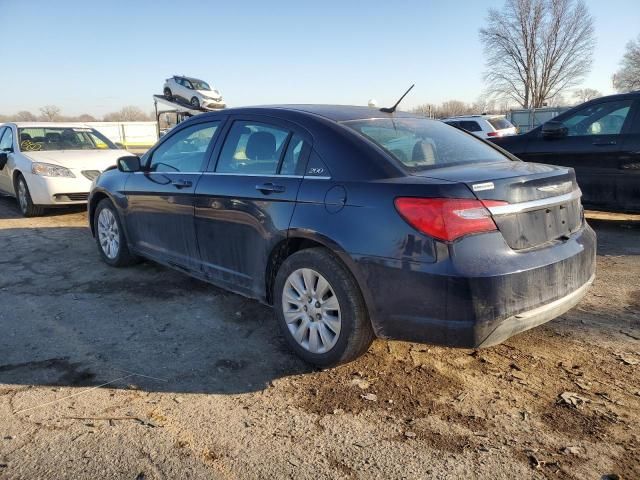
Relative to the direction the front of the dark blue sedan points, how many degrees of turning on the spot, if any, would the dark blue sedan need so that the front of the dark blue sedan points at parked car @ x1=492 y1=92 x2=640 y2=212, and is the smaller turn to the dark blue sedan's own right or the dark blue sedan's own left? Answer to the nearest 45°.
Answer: approximately 90° to the dark blue sedan's own right

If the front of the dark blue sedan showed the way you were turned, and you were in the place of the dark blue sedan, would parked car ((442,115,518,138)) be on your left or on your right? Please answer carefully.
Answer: on your right

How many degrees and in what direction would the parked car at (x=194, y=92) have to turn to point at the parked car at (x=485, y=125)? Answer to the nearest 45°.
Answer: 0° — it already faces it

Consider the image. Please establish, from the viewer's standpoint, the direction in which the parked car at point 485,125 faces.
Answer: facing away from the viewer and to the left of the viewer

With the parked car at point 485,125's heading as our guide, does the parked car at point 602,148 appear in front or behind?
behind

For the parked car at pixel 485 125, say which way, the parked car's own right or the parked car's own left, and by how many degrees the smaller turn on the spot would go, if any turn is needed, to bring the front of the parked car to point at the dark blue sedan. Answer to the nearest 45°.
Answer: approximately 135° to the parked car's own left

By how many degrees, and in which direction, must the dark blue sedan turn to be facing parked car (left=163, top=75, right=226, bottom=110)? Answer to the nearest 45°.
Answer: approximately 45° to its right

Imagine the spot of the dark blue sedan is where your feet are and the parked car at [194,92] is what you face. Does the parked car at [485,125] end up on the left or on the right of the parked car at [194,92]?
right

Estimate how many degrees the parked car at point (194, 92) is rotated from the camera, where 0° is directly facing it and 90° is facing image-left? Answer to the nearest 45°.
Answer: approximately 315°

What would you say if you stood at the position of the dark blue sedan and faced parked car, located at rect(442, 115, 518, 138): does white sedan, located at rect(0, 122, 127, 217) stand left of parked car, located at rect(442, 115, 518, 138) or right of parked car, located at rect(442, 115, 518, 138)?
left

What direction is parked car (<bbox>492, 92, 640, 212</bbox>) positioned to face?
to the viewer's left

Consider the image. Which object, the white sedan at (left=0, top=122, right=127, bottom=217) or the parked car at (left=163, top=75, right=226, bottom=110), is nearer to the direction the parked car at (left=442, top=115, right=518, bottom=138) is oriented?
the parked car

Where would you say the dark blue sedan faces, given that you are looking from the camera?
facing away from the viewer and to the left of the viewer

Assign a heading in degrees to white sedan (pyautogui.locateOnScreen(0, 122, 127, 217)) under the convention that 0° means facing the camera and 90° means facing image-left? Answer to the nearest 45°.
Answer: approximately 315°

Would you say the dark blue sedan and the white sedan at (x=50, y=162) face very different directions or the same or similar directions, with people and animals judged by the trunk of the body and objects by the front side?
very different directions
